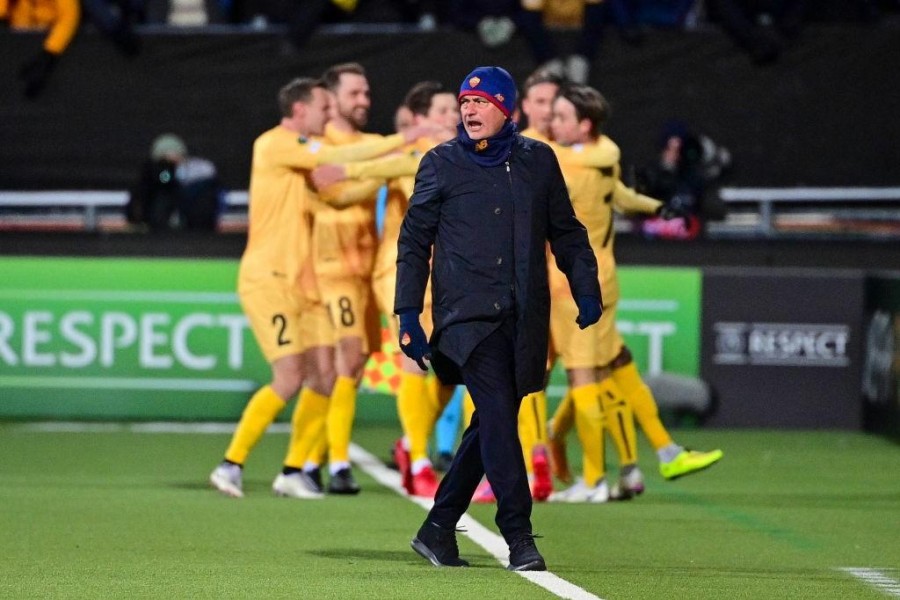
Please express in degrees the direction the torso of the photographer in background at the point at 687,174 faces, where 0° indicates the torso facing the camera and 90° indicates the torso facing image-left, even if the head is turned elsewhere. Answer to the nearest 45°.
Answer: approximately 0°

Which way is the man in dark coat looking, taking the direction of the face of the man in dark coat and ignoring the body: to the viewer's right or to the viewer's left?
to the viewer's left

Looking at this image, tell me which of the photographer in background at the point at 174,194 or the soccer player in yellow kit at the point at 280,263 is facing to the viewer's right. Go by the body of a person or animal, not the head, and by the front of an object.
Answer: the soccer player in yellow kit
